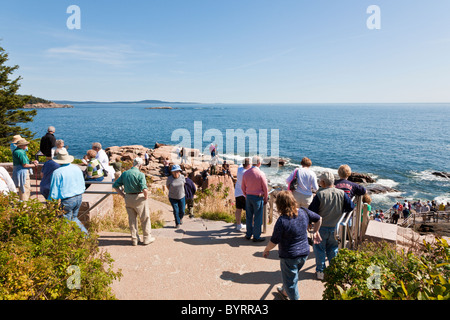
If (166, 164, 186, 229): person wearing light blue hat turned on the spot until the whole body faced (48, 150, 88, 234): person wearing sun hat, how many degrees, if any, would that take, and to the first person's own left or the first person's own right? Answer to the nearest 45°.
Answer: approximately 45° to the first person's own right

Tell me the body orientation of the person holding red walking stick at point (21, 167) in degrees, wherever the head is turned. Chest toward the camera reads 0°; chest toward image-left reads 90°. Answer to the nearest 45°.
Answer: approximately 270°

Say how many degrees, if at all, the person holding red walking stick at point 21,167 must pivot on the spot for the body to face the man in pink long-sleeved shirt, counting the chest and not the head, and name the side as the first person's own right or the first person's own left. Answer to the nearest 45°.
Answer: approximately 45° to the first person's own right

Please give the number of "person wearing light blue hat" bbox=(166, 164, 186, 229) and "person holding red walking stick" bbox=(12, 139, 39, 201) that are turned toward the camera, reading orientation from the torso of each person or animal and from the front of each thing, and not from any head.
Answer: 1

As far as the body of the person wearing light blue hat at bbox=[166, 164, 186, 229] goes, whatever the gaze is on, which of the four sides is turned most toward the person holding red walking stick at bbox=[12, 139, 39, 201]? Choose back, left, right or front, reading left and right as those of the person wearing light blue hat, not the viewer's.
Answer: right

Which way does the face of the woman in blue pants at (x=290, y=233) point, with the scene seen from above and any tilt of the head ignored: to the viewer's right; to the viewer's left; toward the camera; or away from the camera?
away from the camera

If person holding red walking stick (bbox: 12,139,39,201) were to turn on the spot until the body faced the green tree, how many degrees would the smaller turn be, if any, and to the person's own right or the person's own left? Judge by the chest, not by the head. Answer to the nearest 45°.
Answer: approximately 90° to the person's own left
